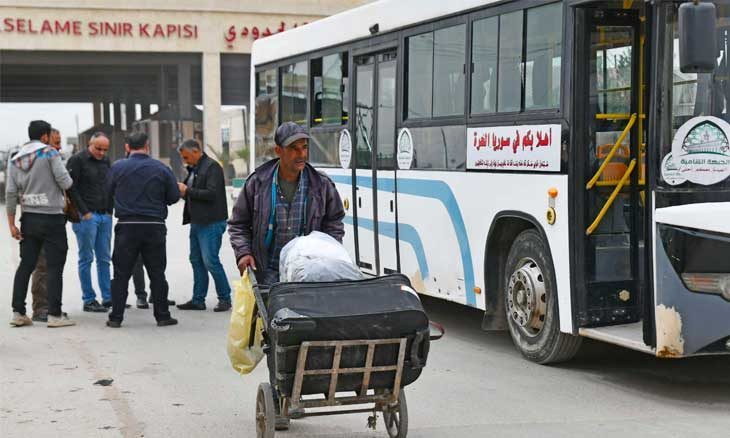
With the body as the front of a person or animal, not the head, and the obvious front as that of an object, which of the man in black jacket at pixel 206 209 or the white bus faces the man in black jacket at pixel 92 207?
the man in black jacket at pixel 206 209

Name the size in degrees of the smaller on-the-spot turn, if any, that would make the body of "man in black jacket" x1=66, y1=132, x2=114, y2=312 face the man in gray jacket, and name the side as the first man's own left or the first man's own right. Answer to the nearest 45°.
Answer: approximately 90° to the first man's own right

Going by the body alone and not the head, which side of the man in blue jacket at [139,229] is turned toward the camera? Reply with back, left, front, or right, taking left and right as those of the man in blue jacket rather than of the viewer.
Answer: back

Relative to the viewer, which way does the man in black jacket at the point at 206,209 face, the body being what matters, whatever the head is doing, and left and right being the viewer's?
facing to the left of the viewer

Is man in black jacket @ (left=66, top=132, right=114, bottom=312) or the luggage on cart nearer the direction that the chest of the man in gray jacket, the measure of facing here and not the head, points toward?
the man in black jacket

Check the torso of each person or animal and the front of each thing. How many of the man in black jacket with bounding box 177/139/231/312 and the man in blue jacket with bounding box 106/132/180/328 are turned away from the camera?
1

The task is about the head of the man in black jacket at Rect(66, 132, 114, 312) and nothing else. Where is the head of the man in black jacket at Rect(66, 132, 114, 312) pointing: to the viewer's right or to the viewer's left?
to the viewer's right

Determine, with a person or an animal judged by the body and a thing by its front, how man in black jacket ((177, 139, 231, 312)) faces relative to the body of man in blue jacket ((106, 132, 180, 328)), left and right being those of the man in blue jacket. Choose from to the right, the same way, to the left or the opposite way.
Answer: to the left

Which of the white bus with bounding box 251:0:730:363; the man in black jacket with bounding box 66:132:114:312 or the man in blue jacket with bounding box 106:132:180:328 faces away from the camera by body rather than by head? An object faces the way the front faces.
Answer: the man in blue jacket

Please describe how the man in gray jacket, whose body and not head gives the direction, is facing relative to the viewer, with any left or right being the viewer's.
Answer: facing away from the viewer and to the right of the viewer

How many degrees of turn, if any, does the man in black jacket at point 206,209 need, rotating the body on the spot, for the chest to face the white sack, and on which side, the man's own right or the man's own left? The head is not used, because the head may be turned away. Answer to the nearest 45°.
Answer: approximately 90° to the man's own left

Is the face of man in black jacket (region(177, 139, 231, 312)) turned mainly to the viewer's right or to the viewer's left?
to the viewer's left
